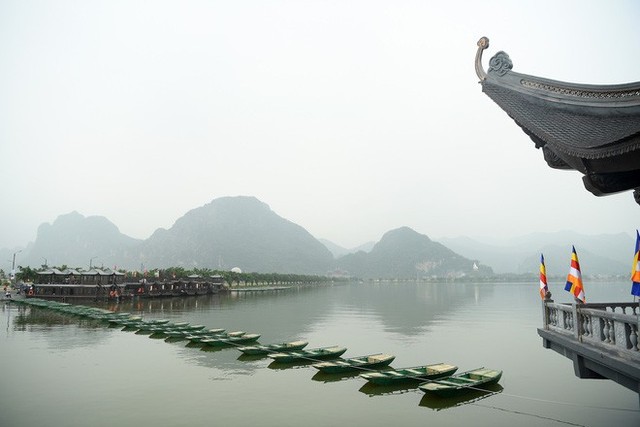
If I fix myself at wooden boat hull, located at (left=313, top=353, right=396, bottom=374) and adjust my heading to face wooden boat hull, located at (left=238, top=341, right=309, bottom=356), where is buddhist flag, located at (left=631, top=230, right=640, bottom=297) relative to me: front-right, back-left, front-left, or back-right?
back-left
